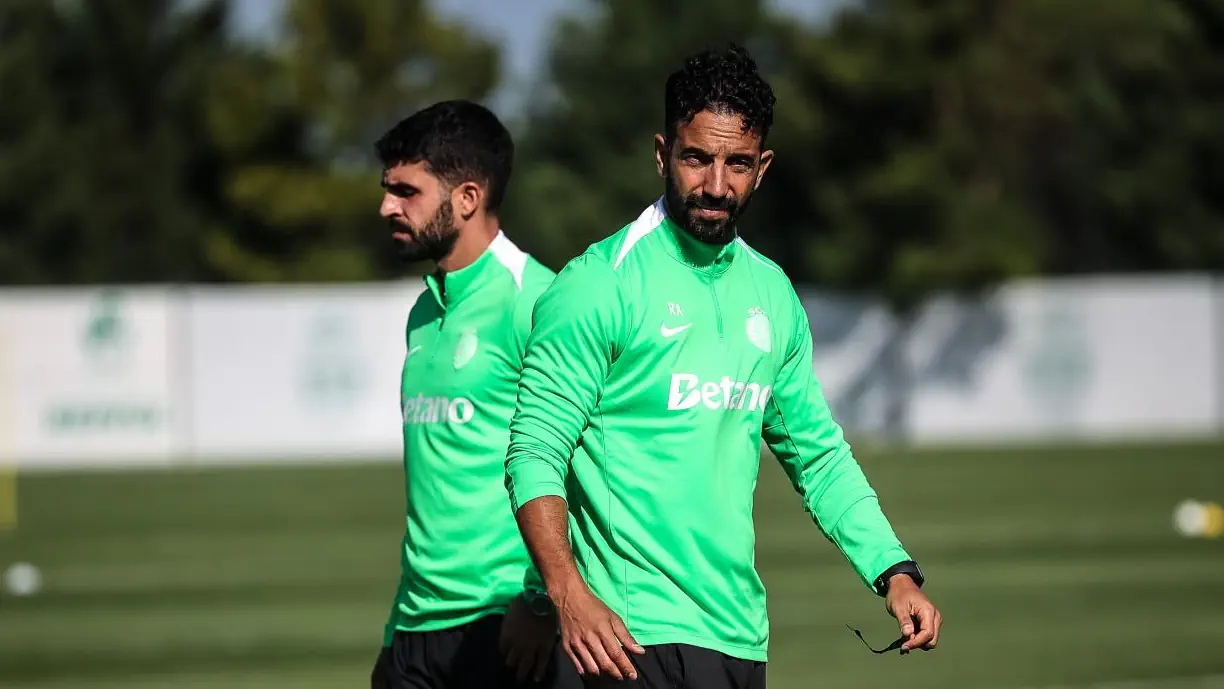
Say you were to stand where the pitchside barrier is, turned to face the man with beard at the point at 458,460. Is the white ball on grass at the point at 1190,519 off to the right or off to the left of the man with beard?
left

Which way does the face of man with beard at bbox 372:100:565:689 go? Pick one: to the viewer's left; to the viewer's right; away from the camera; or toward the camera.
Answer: to the viewer's left

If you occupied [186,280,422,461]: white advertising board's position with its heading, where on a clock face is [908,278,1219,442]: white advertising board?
[908,278,1219,442]: white advertising board is roughly at 9 o'clock from [186,280,422,461]: white advertising board.

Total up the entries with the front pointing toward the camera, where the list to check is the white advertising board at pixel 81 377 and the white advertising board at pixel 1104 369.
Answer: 2

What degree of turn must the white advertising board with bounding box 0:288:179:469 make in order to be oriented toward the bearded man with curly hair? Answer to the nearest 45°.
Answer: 0° — it already faces them

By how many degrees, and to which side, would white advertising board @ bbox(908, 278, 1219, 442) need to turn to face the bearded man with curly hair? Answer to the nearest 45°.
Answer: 0° — it already faces them

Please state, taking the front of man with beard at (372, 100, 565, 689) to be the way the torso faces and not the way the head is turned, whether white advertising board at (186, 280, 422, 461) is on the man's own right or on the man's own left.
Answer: on the man's own right

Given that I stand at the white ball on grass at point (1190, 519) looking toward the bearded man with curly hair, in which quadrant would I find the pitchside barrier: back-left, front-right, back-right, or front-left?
back-right

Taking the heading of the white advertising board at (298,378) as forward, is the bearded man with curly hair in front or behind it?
in front

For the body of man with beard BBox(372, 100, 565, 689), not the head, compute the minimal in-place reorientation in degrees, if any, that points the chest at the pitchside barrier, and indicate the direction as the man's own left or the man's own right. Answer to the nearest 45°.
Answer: approximately 135° to the man's own right
